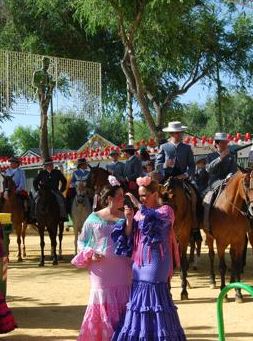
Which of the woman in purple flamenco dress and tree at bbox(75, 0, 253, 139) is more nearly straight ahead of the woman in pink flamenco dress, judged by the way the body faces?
the woman in purple flamenco dress

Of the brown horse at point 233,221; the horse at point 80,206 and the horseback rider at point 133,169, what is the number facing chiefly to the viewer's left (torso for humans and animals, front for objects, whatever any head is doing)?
1

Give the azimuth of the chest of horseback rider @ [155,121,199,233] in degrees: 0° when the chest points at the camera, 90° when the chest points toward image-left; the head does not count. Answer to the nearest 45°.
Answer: approximately 0°

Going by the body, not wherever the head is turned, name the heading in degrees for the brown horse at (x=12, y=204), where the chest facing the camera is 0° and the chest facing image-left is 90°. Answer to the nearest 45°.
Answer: approximately 45°

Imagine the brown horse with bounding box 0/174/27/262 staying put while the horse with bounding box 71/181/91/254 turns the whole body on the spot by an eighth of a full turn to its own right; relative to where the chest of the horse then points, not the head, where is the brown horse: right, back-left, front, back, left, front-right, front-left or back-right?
front-right

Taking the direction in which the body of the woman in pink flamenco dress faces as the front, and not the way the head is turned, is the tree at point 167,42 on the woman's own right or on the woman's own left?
on the woman's own left

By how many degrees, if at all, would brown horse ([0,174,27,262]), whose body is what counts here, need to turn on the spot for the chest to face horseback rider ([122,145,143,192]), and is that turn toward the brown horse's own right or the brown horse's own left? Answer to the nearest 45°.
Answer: approximately 90° to the brown horse's own left

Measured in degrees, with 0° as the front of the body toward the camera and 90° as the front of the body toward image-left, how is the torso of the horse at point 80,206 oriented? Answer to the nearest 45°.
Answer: approximately 0°
